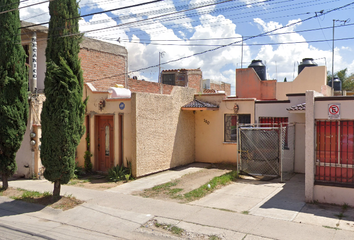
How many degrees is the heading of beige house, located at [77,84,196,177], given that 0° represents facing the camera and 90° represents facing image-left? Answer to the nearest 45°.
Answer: approximately 45°

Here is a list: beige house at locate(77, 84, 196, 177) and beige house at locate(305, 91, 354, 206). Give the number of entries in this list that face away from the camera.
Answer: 0

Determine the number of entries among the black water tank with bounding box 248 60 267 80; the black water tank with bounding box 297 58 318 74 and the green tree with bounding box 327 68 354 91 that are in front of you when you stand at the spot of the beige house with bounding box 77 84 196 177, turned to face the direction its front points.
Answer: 0

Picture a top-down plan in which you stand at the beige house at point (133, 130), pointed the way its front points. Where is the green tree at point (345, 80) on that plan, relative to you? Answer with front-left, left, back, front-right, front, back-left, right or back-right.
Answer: back

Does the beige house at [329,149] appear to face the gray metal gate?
no

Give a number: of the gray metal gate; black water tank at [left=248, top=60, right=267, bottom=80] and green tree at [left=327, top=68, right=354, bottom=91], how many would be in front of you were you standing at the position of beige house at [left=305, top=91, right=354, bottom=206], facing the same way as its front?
0

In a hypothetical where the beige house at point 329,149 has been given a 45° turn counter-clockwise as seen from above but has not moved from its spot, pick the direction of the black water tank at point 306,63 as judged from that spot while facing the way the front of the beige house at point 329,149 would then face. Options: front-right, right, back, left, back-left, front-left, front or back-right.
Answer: back-left

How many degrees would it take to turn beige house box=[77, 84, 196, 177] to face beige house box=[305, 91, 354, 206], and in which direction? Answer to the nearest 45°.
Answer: approximately 90° to its left

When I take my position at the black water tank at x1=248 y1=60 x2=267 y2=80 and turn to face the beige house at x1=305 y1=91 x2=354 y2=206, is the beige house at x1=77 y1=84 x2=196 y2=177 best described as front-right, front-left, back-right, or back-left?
front-right

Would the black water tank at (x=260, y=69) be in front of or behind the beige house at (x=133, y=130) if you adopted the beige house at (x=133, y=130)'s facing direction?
behind

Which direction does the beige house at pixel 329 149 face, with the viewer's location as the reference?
facing the viewer

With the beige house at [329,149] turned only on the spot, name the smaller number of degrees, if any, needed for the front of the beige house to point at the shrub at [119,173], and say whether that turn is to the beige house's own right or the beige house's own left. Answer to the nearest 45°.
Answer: approximately 90° to the beige house's own right

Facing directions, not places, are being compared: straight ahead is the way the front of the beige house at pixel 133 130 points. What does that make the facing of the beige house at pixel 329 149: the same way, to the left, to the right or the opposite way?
the same way

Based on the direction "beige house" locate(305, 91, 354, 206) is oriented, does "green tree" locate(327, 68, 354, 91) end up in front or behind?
behind

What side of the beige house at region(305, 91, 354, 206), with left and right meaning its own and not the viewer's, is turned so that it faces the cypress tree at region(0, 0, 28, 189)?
right

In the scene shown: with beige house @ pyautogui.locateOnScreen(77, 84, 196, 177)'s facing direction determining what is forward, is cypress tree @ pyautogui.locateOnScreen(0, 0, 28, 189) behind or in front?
in front
